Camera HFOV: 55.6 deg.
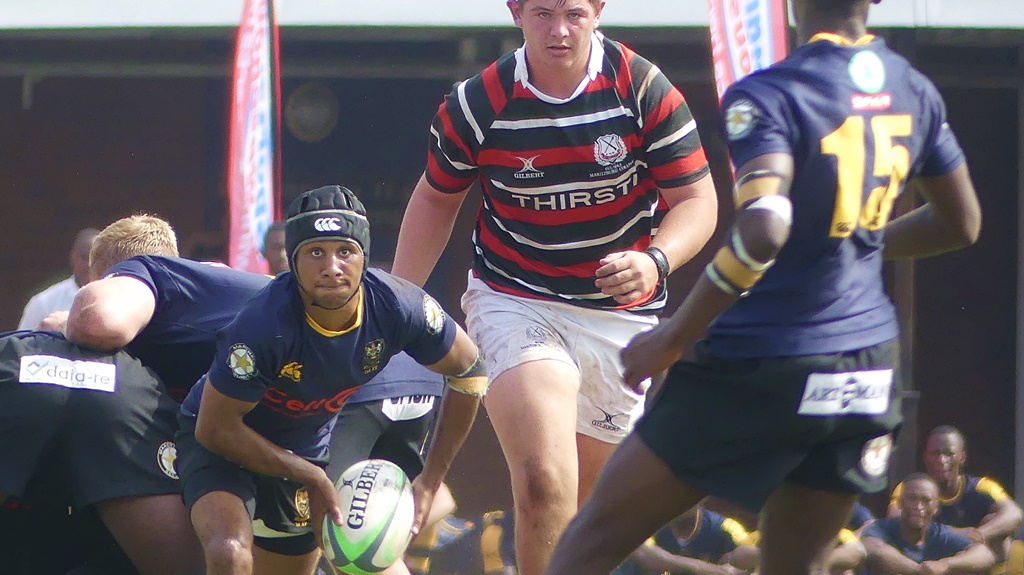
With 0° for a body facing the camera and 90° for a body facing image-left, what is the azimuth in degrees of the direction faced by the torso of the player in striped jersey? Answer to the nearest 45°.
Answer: approximately 0°

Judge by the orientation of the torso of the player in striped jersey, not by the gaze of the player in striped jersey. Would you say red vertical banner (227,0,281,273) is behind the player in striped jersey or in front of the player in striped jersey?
behind

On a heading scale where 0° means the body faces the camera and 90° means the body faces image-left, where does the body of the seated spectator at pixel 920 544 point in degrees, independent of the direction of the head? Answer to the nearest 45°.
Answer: approximately 0°

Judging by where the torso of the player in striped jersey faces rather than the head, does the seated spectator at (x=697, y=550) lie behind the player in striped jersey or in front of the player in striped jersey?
behind

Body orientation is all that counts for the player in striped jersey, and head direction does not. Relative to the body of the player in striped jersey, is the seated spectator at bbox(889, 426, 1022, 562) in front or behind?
behind

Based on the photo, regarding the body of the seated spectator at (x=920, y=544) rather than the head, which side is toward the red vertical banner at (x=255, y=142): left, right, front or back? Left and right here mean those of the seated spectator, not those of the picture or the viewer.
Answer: right

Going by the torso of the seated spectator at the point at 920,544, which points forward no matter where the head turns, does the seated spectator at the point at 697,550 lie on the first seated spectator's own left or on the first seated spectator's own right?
on the first seated spectator's own right

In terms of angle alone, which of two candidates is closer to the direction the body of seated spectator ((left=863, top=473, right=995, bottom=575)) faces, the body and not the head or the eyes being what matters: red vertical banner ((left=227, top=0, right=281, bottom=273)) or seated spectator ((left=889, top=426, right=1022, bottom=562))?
the red vertical banner

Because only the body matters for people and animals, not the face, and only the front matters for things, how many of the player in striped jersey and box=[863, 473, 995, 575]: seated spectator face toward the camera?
2
